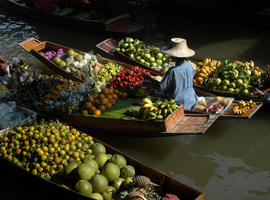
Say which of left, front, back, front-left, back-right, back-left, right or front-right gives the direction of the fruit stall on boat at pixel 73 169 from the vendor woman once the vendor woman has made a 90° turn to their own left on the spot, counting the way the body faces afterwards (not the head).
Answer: front

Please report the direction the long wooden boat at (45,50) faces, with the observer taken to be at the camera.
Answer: facing away from the viewer and to the left of the viewer

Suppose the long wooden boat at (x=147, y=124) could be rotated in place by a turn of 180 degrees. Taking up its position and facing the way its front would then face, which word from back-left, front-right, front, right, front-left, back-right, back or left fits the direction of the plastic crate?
back

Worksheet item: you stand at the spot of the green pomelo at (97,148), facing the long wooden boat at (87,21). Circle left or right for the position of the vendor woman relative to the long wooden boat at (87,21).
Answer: right

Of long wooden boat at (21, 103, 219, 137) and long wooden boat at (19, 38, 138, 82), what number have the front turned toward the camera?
0

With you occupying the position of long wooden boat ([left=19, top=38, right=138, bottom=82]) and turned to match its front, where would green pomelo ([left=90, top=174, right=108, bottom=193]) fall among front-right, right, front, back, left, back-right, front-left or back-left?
back-left

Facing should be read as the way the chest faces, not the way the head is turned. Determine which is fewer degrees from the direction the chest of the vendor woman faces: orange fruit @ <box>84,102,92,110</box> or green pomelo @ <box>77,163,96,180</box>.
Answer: the orange fruit

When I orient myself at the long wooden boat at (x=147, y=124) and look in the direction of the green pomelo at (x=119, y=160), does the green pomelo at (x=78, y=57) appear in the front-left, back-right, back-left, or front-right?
back-right

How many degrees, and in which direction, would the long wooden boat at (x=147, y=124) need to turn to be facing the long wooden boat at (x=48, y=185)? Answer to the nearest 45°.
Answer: approximately 45° to its left

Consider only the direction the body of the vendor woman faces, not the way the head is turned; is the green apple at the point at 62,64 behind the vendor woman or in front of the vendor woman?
in front
